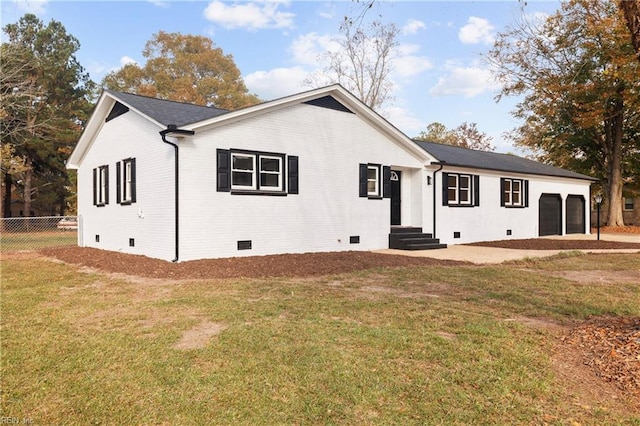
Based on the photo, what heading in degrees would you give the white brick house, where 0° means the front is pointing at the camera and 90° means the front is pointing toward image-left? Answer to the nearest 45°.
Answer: approximately 315°

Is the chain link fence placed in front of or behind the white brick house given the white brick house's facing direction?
behind

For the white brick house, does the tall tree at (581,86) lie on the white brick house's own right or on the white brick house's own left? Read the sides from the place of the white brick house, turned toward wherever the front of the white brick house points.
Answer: on the white brick house's own left

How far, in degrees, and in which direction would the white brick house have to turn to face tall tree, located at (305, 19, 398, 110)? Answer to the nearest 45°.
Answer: approximately 135° to its left

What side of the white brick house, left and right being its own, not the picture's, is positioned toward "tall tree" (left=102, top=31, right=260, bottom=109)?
back

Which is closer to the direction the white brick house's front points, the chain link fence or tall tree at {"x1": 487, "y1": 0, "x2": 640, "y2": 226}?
the tall tree

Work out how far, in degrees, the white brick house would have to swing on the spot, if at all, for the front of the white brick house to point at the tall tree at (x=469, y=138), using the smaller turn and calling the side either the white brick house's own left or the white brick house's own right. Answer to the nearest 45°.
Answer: approximately 90° to the white brick house's own left
